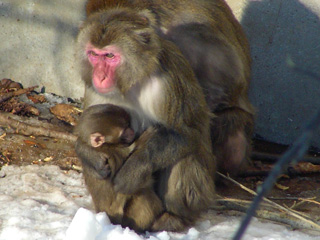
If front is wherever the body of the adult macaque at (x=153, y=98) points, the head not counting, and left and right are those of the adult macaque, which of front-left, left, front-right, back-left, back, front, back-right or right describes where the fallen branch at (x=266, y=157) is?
back

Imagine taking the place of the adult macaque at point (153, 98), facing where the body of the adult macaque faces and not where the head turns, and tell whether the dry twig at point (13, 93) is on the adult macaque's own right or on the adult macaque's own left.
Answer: on the adult macaque's own right

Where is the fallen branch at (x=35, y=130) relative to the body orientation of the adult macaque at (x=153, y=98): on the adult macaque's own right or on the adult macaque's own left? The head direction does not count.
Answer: on the adult macaque's own right

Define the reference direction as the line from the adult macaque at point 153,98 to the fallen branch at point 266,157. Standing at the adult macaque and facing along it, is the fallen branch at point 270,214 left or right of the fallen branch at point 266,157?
right

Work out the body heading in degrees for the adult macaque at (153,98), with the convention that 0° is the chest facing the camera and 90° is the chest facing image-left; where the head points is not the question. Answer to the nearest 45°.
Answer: approximately 45°
